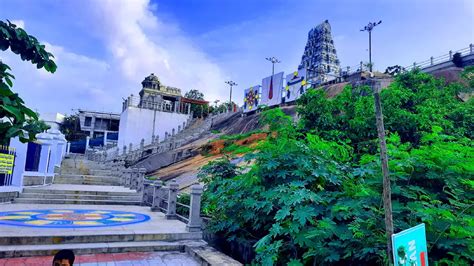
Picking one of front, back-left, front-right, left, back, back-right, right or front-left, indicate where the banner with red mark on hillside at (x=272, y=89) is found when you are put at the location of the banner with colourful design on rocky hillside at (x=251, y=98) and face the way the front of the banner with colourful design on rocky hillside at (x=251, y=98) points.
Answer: left

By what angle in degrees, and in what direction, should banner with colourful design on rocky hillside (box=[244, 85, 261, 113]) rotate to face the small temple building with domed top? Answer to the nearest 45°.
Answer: approximately 90° to its right

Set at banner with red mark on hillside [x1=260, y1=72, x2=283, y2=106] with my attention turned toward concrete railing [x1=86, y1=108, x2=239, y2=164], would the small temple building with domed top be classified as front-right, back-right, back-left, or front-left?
front-right

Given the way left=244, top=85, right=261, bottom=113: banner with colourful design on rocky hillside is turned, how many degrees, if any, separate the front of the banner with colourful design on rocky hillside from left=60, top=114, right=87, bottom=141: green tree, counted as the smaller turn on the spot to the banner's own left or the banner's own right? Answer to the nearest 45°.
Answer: approximately 90° to the banner's own right

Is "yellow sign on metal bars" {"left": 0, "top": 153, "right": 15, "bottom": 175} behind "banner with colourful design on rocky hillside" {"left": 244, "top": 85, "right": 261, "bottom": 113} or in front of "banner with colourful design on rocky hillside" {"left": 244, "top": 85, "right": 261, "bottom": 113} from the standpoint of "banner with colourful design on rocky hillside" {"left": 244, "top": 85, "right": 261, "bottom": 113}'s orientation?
in front

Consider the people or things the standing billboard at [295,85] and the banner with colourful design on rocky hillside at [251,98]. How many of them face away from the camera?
0

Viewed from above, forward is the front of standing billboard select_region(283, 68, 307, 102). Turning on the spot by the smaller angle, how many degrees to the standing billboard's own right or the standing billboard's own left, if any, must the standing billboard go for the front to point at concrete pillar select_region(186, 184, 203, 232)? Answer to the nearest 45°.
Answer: approximately 45° to the standing billboard's own left

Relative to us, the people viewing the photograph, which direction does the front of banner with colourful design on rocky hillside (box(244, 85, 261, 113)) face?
facing the viewer and to the left of the viewer

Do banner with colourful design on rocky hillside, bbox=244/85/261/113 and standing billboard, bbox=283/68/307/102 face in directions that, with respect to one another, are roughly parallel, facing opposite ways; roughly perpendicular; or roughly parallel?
roughly parallel

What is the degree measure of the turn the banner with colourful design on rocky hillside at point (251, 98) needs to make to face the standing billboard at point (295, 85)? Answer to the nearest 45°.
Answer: approximately 90° to its left

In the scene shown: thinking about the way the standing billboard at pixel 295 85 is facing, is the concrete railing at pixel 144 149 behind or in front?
in front

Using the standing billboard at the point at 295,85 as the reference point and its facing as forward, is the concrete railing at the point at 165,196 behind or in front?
in front
